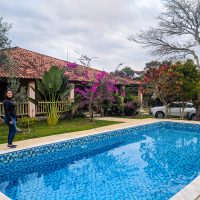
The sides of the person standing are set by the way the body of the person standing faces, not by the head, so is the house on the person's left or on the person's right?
on the person's left

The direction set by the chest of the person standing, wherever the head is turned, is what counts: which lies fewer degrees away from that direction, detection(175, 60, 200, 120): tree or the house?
the tree

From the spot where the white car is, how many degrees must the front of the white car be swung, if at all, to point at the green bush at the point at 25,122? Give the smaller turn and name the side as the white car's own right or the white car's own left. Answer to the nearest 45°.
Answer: approximately 45° to the white car's own left

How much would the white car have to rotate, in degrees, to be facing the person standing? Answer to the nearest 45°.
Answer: approximately 45° to its left

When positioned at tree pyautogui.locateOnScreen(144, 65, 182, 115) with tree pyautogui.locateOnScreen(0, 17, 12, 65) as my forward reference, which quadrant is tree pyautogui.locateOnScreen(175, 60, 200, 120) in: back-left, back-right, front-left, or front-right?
back-left
